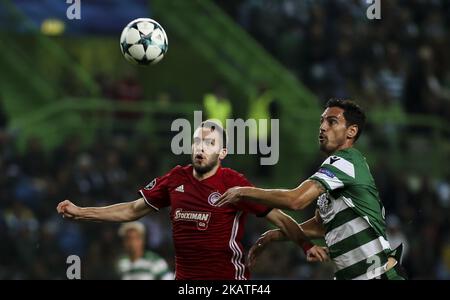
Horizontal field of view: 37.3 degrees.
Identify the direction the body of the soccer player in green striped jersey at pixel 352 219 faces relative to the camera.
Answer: to the viewer's left

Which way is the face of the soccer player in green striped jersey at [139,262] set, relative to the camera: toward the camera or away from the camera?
toward the camera

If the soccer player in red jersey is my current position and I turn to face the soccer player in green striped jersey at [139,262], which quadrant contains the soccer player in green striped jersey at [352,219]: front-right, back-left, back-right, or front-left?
back-right

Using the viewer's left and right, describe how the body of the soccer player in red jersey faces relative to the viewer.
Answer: facing the viewer and to the left of the viewer

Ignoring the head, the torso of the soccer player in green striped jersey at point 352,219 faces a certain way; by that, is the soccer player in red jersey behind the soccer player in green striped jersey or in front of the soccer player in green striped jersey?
in front

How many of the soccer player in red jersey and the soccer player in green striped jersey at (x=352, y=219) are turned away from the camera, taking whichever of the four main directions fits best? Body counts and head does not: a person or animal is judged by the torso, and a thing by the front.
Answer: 0

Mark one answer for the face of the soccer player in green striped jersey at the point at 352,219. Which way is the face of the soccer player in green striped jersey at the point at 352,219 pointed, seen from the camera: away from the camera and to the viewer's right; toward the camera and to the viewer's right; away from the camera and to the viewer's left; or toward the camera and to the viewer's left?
toward the camera and to the viewer's left

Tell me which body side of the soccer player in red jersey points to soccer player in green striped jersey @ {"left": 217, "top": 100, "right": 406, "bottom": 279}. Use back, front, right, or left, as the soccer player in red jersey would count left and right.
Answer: left
